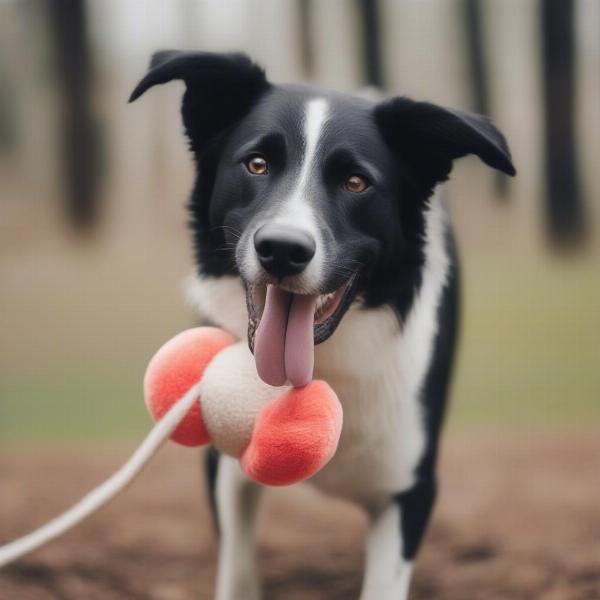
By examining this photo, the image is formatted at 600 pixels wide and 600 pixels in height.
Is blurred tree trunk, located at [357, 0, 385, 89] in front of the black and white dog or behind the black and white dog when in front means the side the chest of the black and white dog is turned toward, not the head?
behind

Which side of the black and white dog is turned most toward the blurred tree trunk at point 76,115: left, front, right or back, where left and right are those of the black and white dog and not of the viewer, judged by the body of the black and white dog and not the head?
back

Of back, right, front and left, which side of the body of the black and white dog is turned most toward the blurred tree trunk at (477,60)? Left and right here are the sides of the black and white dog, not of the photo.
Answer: back

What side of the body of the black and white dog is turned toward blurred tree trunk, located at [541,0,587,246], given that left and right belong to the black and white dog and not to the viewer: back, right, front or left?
back

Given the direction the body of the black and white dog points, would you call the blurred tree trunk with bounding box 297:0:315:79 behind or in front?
behind

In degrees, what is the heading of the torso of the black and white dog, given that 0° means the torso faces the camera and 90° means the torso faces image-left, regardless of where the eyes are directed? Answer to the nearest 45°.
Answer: approximately 0°
